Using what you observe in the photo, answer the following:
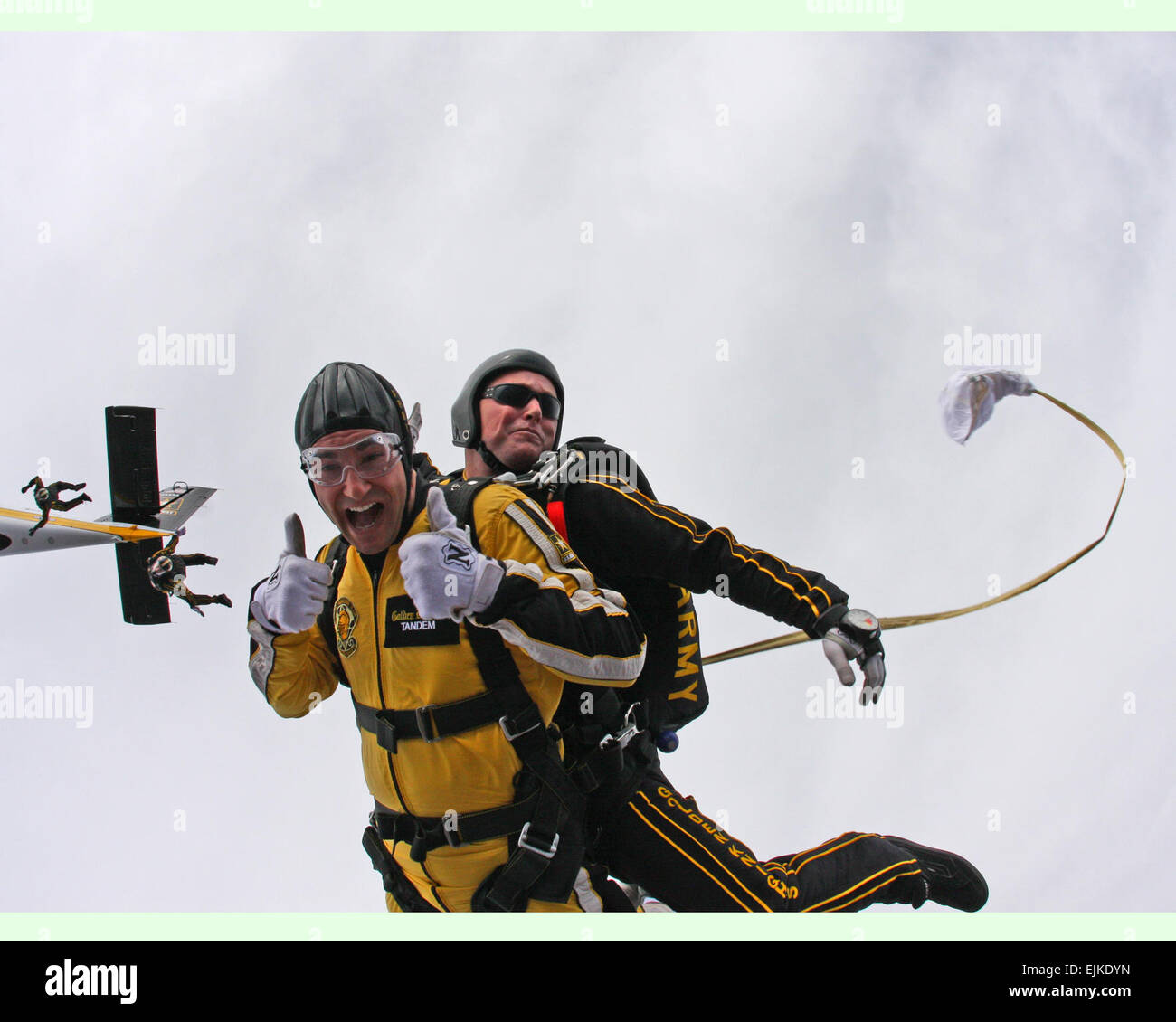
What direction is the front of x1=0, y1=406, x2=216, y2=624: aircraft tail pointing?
to the viewer's left

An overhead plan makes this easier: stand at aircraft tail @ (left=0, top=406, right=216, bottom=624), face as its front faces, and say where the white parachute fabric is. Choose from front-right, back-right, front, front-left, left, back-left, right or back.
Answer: back-left
